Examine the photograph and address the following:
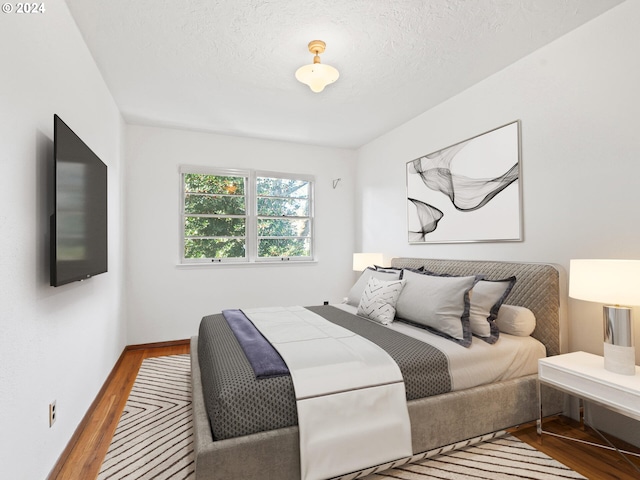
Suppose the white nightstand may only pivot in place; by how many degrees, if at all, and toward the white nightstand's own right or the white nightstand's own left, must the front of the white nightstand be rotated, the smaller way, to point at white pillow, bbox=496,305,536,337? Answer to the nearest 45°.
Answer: approximately 90° to the white nightstand's own right

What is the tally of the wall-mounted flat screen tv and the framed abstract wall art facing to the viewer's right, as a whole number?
1

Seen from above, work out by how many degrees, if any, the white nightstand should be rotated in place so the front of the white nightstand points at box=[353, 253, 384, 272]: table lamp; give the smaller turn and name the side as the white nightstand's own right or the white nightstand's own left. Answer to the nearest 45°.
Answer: approximately 90° to the white nightstand's own right

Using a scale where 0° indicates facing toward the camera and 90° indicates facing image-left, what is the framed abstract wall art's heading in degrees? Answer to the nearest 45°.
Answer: approximately 45°

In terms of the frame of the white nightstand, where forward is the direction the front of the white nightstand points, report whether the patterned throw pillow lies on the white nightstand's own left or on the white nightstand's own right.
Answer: on the white nightstand's own right

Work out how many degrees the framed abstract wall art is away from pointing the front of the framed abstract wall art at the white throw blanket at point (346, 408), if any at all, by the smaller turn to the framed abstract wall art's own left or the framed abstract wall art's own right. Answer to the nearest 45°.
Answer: approximately 45° to the framed abstract wall art's own left

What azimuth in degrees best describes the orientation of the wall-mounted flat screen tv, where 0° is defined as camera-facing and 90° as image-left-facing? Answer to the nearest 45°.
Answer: approximately 270°

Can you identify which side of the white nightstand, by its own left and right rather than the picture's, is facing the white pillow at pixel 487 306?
right

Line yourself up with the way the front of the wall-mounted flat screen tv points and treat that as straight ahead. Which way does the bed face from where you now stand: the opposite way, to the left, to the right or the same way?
the opposite way

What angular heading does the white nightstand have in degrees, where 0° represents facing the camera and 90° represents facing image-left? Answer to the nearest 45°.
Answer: approximately 45°
